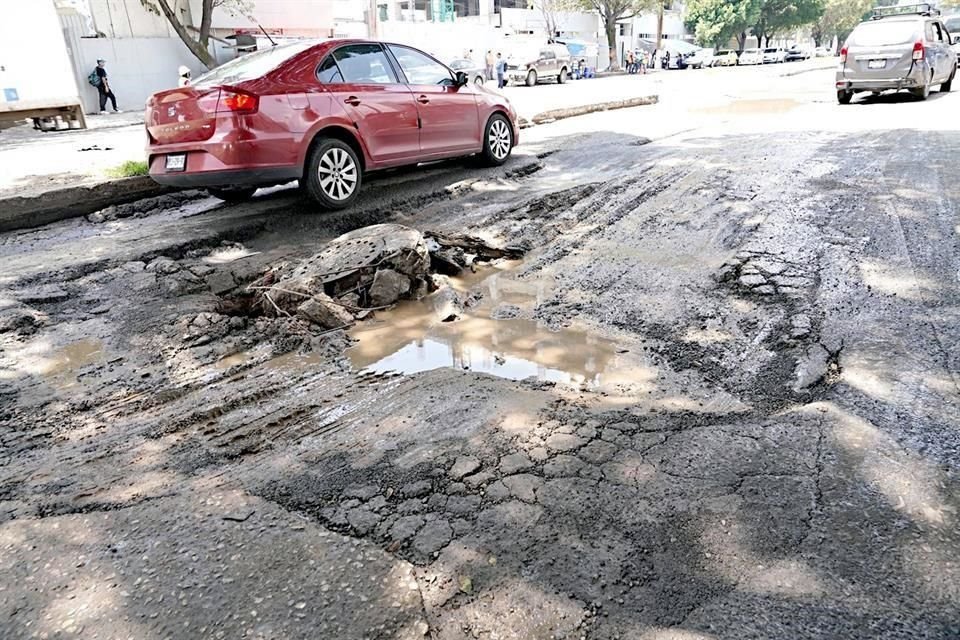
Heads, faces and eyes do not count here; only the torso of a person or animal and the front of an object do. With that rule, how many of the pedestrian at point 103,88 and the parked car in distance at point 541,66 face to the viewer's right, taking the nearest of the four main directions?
1

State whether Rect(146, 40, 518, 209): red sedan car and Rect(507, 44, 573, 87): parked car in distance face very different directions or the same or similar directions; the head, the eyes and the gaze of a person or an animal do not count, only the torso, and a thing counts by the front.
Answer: very different directions

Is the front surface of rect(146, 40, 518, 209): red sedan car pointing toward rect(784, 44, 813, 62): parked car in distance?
yes

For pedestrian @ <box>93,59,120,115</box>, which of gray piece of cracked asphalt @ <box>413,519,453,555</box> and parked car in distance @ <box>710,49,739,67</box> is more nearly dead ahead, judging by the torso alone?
the parked car in distance

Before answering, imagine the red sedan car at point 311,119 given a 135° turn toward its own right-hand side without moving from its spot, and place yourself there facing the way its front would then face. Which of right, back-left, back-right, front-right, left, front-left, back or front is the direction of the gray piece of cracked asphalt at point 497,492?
front

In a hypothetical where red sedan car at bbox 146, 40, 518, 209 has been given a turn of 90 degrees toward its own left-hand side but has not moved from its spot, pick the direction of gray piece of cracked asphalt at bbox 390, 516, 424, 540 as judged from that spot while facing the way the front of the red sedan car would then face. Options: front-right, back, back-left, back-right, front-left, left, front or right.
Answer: back-left

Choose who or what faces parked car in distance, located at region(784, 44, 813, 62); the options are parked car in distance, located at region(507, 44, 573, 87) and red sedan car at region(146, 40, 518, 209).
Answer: the red sedan car

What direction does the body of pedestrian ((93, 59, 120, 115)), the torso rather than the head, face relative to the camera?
to the viewer's right

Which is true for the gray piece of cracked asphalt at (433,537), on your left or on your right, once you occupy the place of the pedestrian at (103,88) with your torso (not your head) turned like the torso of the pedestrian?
on your right

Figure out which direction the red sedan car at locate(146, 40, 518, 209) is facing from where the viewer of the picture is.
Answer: facing away from the viewer and to the right of the viewer

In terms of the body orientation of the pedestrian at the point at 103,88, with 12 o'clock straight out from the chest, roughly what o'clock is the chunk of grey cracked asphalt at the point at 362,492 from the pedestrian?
The chunk of grey cracked asphalt is roughly at 3 o'clock from the pedestrian.

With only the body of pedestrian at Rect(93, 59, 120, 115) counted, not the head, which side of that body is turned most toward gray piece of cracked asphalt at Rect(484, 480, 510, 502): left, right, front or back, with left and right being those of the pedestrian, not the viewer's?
right
